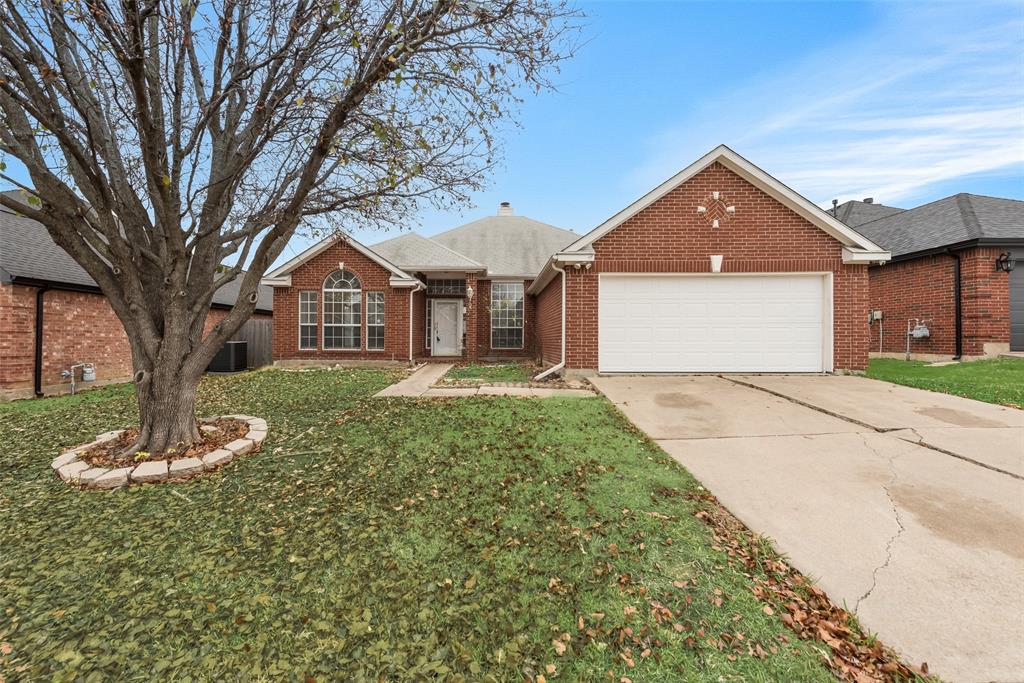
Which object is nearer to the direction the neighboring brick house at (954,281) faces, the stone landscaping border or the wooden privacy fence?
the stone landscaping border

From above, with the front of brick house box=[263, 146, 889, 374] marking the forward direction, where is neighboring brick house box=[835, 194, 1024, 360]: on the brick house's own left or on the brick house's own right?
on the brick house's own left

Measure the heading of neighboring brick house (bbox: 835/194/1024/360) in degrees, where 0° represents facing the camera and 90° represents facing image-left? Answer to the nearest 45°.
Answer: approximately 315°

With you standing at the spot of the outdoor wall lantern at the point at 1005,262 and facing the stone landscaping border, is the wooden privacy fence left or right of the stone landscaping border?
right

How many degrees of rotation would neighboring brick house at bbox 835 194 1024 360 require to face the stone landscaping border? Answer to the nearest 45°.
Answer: approximately 45° to its right

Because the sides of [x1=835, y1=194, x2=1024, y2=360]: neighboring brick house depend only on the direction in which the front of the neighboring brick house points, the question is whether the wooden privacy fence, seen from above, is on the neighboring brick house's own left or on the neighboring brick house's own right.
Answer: on the neighboring brick house's own right

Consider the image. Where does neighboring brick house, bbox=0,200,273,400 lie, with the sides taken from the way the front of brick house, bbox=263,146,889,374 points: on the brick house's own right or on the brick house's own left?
on the brick house's own right

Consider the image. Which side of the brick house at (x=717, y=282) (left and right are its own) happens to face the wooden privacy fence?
right

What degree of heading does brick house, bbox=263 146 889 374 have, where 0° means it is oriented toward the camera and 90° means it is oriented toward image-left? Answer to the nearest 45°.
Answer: approximately 0°
